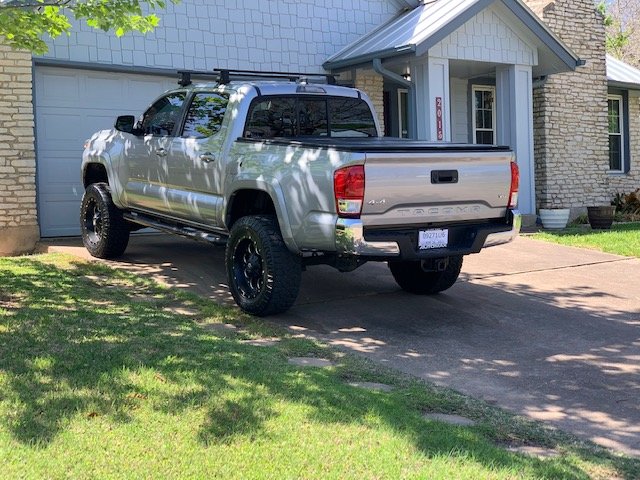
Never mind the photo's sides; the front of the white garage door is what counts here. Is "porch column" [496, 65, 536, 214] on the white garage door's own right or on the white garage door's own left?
on the white garage door's own left

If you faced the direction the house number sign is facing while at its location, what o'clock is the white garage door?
The white garage door is roughly at 2 o'clock from the house number sign.

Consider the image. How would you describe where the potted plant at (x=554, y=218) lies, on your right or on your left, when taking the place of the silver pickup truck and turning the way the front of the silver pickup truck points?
on your right

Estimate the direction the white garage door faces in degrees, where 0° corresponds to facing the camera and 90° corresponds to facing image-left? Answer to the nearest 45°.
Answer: approximately 0°

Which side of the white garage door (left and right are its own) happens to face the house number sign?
left

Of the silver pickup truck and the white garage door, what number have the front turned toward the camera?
1

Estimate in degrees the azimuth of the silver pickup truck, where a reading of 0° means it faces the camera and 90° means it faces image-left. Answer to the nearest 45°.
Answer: approximately 135°
